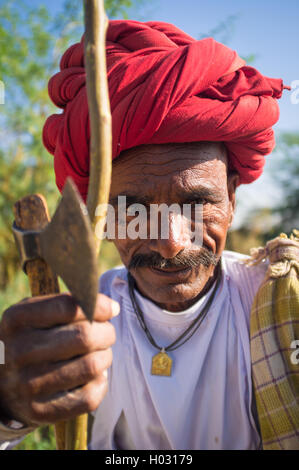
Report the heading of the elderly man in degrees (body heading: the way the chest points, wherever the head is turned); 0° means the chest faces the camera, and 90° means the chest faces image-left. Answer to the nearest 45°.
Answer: approximately 0°
